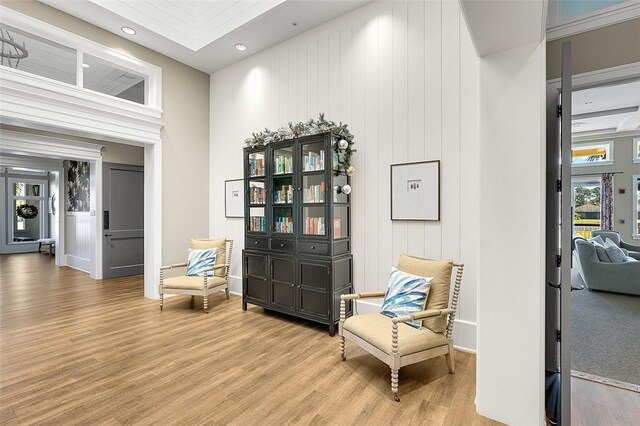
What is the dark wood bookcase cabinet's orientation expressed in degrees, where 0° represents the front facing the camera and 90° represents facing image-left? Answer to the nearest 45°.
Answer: approximately 45°

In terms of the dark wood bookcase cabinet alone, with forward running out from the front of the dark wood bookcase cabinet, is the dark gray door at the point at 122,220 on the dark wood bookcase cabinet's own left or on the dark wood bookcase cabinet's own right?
on the dark wood bookcase cabinet's own right

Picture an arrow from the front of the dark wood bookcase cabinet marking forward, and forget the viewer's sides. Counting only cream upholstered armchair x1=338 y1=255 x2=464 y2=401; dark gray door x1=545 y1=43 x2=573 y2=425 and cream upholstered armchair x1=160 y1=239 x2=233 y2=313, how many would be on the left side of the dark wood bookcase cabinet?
2

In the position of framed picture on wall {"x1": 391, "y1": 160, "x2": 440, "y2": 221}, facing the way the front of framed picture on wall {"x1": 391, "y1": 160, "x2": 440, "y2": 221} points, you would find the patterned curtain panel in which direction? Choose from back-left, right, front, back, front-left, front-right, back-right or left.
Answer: back

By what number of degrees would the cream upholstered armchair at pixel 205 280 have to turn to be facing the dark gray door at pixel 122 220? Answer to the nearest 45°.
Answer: approximately 90° to its right

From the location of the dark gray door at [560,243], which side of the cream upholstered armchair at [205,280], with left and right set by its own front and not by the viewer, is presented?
left

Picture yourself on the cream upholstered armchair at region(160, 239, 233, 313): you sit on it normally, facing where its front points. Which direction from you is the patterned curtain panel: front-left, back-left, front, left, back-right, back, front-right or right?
back-left

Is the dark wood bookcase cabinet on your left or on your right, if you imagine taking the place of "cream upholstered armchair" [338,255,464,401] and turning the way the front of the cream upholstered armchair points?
on your right

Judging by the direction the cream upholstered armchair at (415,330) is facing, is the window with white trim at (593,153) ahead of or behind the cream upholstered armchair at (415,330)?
behind
